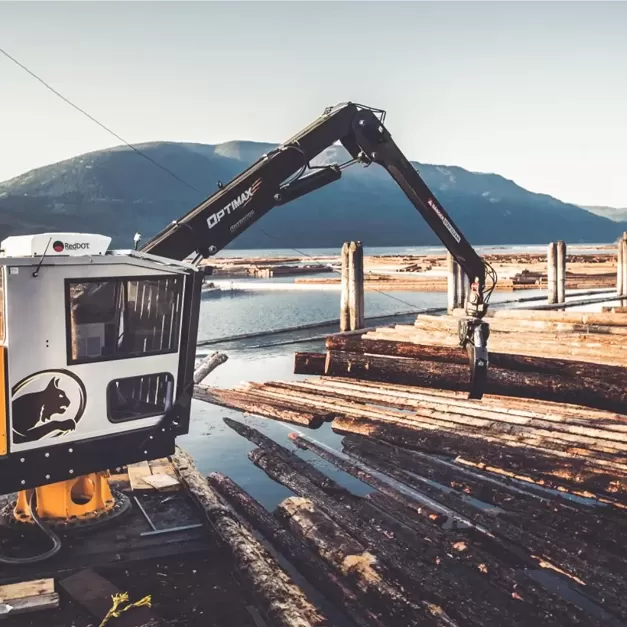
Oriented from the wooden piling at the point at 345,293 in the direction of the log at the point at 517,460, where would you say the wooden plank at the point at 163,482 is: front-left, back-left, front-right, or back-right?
front-right

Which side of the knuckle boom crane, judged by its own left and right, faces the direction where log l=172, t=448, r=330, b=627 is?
right

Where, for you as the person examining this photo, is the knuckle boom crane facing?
facing away from the viewer and to the right of the viewer

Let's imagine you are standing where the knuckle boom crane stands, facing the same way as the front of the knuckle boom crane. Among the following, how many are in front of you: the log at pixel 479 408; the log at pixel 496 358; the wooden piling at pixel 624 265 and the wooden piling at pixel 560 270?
4

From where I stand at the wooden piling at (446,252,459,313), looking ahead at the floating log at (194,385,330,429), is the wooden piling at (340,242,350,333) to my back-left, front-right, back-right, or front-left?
front-right

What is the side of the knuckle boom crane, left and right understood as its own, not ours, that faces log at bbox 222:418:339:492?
front

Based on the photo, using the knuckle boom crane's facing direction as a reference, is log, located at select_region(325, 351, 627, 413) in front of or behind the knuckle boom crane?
in front

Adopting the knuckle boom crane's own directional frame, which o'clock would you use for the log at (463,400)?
The log is roughly at 12 o'clock from the knuckle boom crane.

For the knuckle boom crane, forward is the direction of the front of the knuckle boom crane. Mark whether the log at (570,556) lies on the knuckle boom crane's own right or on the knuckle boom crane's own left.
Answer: on the knuckle boom crane's own right

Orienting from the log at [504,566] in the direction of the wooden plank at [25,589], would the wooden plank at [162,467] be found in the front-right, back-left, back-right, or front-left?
front-right

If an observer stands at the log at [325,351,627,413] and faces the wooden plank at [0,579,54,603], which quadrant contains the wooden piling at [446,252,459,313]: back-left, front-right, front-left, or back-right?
back-right

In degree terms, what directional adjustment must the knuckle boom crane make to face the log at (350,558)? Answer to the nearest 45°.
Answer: approximately 45° to its right

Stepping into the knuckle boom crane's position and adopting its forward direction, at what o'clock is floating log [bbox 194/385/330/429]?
The floating log is roughly at 11 o'clock from the knuckle boom crane.

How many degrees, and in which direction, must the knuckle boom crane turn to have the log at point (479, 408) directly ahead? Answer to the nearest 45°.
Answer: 0° — it already faces it

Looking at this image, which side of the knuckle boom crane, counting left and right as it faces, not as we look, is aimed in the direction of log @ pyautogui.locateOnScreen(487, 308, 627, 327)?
front
